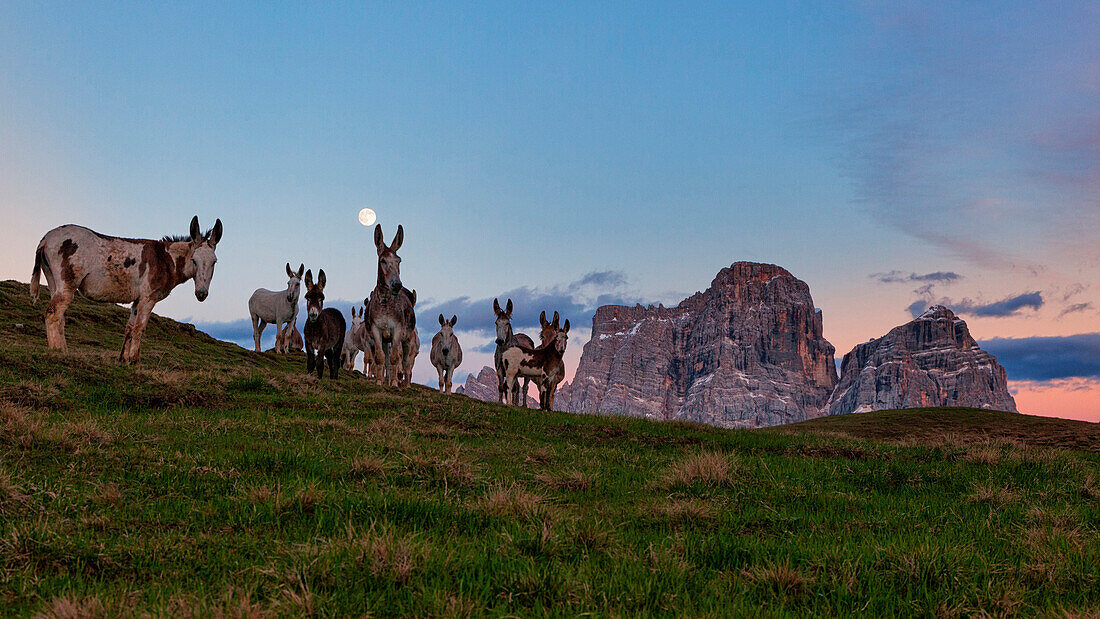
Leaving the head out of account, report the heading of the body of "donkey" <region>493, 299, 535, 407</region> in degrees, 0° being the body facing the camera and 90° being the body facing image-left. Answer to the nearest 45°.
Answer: approximately 45°

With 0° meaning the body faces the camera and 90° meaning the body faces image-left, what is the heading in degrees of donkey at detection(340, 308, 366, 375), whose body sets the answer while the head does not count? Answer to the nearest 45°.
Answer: approximately 0°

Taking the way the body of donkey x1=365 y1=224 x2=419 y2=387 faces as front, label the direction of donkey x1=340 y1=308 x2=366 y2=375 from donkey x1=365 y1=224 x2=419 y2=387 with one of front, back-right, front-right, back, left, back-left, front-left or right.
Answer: back

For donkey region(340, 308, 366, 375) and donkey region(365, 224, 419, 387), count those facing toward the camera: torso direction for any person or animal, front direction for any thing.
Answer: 2

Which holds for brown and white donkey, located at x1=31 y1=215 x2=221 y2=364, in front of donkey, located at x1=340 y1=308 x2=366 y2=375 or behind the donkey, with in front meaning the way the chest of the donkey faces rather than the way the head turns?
in front

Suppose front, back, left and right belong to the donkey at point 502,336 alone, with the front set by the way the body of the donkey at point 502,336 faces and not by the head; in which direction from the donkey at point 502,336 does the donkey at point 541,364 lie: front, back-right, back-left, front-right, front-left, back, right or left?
left

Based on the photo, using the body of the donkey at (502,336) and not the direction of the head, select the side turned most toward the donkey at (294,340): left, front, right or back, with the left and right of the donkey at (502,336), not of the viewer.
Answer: right

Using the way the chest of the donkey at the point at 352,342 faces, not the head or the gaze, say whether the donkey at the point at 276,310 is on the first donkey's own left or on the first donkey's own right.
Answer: on the first donkey's own right

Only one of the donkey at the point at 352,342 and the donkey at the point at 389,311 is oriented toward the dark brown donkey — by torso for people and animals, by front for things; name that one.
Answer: the donkey at the point at 352,342
